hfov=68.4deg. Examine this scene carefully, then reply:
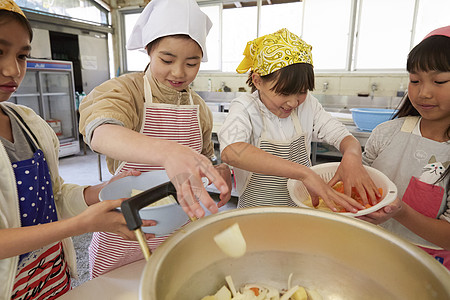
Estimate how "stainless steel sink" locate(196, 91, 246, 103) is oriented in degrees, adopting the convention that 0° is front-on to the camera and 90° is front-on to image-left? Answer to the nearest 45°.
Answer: approximately 0°

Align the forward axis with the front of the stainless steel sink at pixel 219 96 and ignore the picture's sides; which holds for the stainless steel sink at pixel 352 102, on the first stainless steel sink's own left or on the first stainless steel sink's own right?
on the first stainless steel sink's own left

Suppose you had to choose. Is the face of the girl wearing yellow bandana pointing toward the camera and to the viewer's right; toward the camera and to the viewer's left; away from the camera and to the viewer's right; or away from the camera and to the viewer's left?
toward the camera and to the viewer's right

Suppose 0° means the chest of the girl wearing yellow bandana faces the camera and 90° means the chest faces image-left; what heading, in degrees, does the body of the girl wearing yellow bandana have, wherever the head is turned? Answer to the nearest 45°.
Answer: approximately 315°

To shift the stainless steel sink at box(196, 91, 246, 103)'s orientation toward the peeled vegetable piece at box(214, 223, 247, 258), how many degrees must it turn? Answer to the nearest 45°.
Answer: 0° — it already faces it

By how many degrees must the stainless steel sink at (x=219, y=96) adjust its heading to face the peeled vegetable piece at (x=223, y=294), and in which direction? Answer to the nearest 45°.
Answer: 0° — it already faces it

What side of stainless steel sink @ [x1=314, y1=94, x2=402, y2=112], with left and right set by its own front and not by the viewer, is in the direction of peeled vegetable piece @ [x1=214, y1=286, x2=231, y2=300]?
front

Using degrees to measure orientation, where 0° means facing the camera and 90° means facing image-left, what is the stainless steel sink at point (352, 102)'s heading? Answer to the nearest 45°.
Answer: approximately 0°

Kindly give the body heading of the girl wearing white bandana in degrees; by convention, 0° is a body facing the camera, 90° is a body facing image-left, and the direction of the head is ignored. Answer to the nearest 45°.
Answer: approximately 315°
